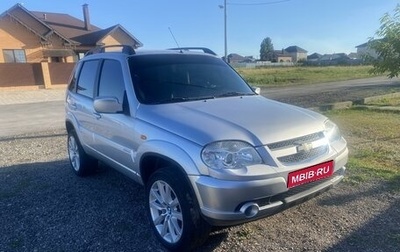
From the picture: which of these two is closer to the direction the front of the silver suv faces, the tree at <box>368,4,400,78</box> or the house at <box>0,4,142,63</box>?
the tree

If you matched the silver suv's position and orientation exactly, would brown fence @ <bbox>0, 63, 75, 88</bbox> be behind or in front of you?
behind

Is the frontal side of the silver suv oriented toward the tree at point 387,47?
no

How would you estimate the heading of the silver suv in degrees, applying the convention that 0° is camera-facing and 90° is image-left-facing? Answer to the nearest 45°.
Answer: approximately 315°

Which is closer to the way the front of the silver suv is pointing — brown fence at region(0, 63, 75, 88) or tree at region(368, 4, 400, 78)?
the tree

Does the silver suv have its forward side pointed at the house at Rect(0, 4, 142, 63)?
no
